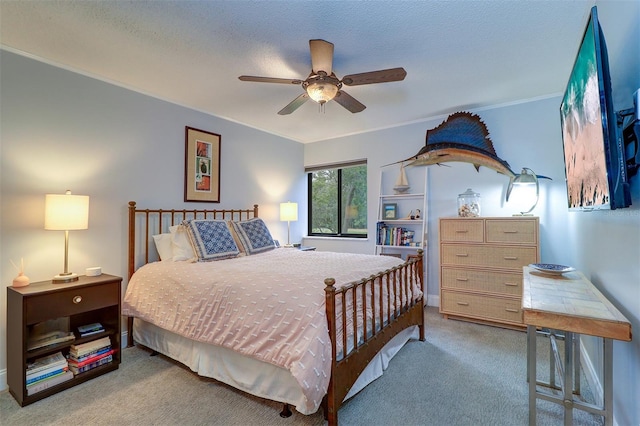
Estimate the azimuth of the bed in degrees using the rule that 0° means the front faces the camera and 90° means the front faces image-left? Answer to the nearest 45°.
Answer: approximately 315°

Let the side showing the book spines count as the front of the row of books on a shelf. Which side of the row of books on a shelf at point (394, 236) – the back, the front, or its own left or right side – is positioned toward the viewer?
front

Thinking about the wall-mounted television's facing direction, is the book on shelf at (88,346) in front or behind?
in front

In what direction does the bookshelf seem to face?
toward the camera

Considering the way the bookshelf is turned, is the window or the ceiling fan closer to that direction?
the ceiling fan

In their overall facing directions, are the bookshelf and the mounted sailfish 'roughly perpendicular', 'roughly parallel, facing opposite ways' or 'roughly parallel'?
roughly perpendicular

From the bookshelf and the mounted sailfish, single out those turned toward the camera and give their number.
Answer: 1

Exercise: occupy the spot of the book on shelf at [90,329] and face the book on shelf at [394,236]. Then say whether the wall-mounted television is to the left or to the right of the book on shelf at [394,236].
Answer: right

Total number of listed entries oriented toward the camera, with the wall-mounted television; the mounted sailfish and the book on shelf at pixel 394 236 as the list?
1
